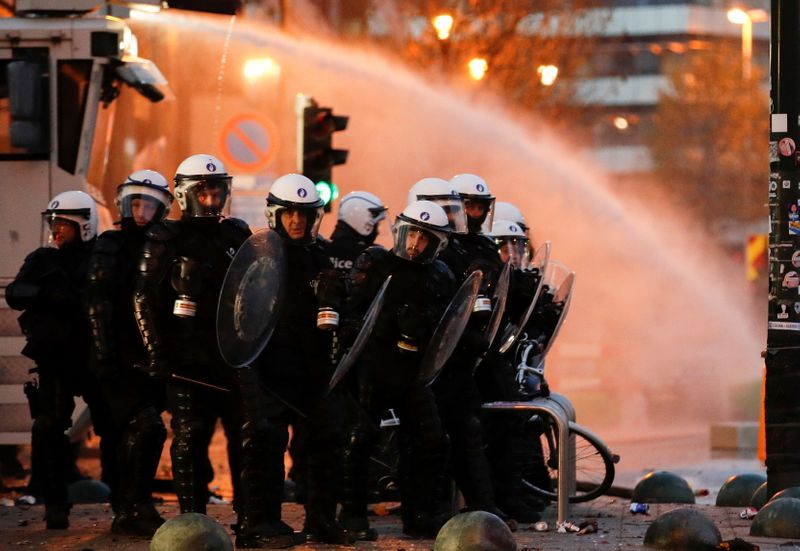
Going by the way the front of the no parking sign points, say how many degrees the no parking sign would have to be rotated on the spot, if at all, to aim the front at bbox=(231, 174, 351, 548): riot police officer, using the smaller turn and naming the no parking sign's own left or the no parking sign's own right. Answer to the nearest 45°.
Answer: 0° — it already faces them

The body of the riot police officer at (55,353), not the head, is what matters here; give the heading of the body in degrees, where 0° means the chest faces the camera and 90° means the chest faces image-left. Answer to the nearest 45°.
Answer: approximately 45°

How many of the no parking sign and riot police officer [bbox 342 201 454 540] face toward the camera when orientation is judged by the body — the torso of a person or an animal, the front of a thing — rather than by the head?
2

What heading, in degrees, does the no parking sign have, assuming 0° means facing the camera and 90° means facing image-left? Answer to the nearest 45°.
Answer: approximately 0°

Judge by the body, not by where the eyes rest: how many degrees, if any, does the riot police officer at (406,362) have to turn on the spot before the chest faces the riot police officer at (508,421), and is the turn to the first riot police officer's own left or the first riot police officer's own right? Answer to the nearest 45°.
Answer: approximately 135° to the first riot police officer's own left
